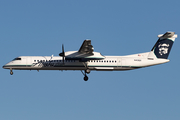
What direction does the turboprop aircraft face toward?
to the viewer's left
